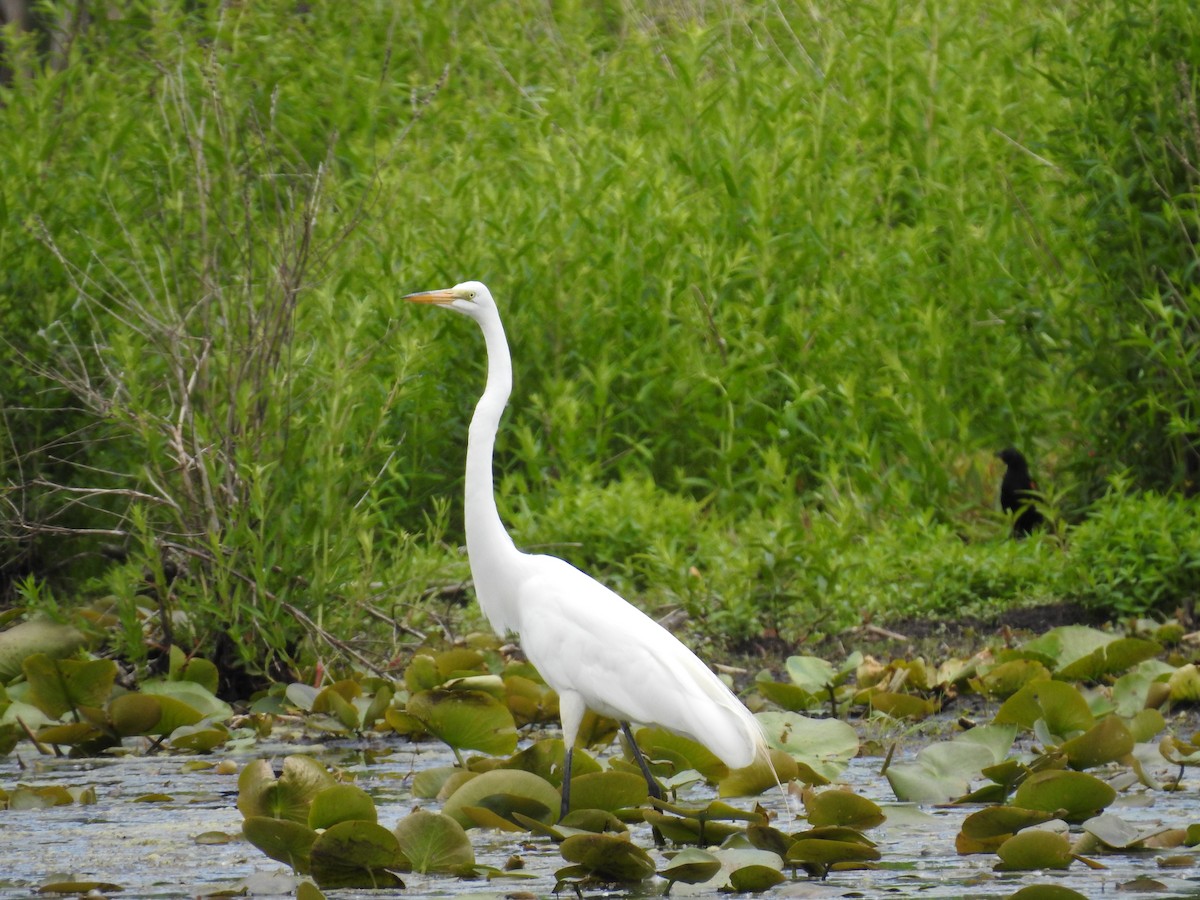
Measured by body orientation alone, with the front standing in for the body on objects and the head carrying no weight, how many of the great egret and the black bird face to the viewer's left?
2

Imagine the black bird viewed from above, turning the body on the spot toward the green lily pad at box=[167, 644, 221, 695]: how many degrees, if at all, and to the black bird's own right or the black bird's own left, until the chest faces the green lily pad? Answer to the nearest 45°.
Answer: approximately 45° to the black bird's own left

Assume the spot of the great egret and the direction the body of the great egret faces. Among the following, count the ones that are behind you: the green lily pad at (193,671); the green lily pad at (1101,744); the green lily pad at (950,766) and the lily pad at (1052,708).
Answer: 3

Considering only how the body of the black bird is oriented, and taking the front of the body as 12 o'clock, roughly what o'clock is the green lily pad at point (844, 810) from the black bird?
The green lily pad is roughly at 9 o'clock from the black bird.

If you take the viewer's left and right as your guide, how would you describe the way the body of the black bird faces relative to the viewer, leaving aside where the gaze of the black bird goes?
facing to the left of the viewer

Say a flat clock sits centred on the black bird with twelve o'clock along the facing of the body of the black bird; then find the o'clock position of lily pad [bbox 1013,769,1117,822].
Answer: The lily pad is roughly at 9 o'clock from the black bird.

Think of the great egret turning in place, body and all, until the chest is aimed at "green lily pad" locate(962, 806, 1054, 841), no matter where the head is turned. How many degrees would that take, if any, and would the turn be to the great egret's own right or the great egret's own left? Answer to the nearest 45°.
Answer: approximately 135° to the great egret's own left

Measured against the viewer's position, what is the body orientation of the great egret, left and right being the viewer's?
facing to the left of the viewer
